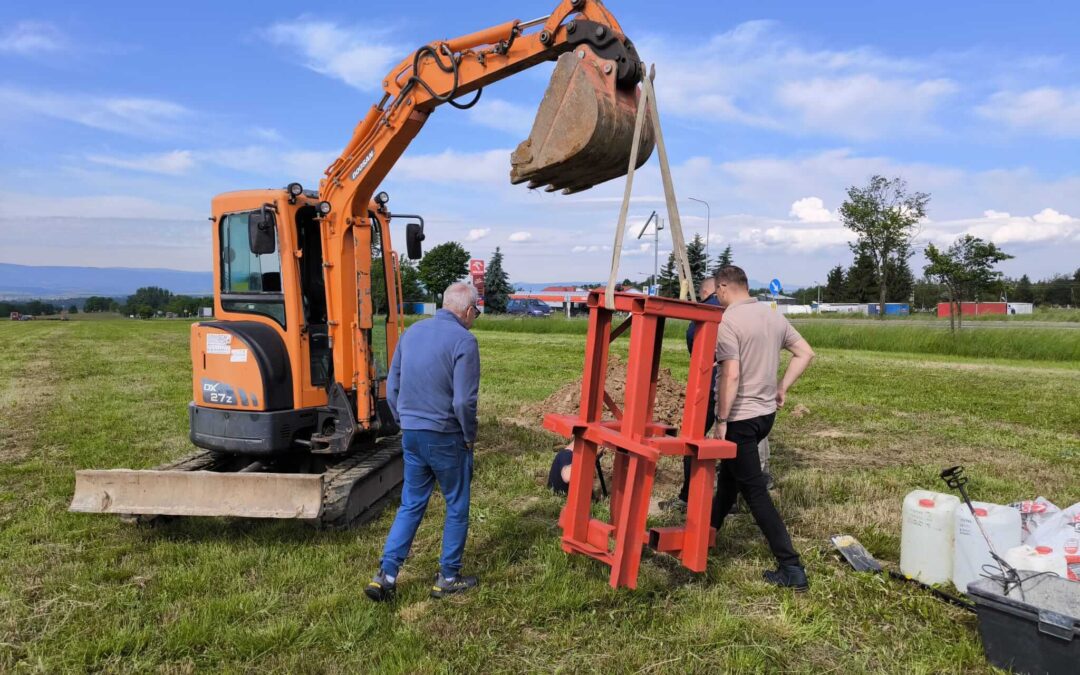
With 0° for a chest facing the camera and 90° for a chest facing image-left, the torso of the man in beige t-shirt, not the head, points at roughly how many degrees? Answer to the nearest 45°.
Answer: approximately 135°

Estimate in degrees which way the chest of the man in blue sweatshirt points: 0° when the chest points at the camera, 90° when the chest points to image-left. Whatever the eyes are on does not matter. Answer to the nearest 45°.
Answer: approximately 225°

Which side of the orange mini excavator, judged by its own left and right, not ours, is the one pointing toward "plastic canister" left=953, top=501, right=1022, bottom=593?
front

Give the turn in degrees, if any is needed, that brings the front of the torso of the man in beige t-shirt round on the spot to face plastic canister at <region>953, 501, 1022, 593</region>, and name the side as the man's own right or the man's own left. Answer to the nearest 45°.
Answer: approximately 135° to the man's own right

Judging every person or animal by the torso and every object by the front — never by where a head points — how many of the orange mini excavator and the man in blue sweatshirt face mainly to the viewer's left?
0

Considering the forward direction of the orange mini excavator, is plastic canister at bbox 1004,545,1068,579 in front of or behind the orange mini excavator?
in front

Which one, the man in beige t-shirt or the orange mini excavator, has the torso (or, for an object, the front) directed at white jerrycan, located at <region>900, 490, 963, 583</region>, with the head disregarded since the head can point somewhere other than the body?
the orange mini excavator

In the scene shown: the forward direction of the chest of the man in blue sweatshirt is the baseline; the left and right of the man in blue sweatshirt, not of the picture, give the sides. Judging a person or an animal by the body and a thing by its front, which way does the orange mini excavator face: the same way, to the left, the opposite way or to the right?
to the right

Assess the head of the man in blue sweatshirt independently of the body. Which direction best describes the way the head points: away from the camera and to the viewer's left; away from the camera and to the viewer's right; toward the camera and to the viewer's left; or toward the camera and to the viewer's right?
away from the camera and to the viewer's right

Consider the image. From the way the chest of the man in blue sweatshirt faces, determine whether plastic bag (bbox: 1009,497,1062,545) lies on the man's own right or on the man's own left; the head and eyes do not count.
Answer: on the man's own right

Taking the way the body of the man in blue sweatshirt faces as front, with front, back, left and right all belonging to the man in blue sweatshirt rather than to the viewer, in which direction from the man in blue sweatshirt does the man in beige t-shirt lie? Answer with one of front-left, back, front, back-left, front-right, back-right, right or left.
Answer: front-right

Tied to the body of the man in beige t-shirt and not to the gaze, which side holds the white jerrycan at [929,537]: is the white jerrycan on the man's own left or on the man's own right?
on the man's own right

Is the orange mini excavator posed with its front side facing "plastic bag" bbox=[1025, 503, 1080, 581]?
yes

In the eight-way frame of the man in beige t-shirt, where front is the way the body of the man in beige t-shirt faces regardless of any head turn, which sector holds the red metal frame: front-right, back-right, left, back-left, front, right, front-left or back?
left

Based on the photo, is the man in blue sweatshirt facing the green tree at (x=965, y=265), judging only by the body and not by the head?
yes
